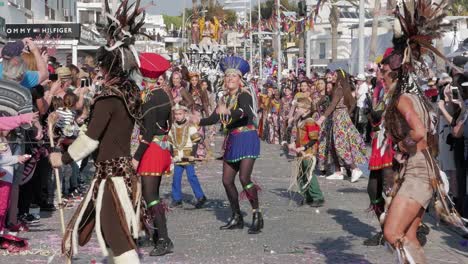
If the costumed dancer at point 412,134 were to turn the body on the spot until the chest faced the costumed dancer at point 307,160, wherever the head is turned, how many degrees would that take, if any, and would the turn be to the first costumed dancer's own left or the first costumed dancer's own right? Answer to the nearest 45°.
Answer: approximately 90° to the first costumed dancer's own right

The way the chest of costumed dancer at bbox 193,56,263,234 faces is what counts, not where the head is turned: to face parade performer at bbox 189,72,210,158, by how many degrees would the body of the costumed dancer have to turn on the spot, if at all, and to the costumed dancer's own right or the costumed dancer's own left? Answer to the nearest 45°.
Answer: approximately 135° to the costumed dancer's own right

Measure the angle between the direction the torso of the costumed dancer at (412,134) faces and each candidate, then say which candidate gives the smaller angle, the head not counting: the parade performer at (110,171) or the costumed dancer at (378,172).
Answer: the parade performer

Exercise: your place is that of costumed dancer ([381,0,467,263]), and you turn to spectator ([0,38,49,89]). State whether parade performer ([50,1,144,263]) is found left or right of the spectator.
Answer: left

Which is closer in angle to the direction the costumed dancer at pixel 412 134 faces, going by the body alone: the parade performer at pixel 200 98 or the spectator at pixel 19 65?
the spectator

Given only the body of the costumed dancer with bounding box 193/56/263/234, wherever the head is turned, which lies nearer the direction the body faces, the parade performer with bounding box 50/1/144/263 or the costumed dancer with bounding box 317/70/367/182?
the parade performer

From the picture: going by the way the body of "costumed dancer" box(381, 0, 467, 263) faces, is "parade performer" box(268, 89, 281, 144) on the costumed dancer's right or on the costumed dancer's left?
on the costumed dancer's right

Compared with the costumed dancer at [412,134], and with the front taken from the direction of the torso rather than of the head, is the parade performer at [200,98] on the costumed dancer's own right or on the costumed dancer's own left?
on the costumed dancer's own right

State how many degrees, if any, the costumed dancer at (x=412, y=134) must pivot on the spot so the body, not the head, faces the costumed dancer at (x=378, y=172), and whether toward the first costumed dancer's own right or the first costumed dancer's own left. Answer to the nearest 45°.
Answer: approximately 90° to the first costumed dancer's own right

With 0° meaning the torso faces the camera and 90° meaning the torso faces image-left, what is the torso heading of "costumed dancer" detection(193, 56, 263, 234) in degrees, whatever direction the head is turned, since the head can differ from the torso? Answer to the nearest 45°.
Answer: approximately 45°

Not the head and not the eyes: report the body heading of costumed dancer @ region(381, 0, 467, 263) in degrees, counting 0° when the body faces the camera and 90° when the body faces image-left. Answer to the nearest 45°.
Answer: approximately 90°

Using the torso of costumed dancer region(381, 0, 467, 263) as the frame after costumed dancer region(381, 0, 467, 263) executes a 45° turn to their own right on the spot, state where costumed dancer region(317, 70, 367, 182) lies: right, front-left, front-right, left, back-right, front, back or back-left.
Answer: front-right

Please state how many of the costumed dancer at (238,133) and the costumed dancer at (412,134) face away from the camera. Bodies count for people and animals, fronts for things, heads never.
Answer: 0
